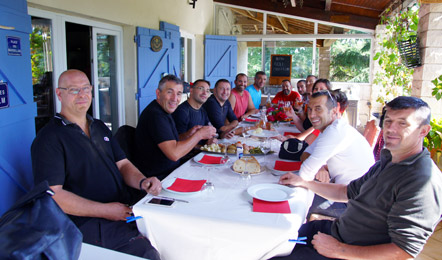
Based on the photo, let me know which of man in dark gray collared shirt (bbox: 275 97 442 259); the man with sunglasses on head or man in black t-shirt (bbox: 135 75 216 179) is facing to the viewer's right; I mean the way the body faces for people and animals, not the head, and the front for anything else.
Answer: man in black t-shirt (bbox: 135 75 216 179)

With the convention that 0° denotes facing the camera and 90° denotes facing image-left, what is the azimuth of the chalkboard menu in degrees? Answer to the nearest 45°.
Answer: approximately 0°

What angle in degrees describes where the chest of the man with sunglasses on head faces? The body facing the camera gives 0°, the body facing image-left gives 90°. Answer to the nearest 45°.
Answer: approximately 90°

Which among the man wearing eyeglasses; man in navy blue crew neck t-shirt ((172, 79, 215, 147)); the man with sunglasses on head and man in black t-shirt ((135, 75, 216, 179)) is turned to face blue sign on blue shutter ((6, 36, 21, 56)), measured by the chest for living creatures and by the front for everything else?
the man with sunglasses on head

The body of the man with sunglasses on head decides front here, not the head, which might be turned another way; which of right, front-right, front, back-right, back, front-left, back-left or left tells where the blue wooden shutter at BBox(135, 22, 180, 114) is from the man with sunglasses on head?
front-right

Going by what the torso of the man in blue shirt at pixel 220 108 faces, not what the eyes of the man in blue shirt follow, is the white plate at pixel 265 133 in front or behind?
in front

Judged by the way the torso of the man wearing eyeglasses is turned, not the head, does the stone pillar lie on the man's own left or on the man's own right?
on the man's own left

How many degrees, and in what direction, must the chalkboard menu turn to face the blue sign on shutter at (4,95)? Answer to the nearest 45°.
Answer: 0° — it already faces it

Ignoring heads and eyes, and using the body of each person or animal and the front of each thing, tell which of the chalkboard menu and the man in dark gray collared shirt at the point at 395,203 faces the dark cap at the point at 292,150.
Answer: the chalkboard menu

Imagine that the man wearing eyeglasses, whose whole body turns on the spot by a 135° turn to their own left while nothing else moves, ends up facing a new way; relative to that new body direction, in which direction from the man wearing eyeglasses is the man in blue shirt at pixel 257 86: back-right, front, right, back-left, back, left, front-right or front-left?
front-right

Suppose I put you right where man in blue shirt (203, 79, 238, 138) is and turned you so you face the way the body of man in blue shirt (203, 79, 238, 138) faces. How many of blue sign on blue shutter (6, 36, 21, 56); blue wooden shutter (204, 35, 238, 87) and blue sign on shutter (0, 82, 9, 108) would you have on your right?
2

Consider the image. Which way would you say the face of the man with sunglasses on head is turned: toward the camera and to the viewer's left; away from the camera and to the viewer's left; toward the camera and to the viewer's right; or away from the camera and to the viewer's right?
toward the camera and to the viewer's left

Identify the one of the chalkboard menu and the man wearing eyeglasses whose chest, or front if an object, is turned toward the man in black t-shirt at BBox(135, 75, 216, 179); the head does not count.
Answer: the chalkboard menu

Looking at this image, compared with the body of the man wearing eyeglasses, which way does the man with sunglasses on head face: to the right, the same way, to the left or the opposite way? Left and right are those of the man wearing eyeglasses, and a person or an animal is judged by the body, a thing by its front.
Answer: the opposite way

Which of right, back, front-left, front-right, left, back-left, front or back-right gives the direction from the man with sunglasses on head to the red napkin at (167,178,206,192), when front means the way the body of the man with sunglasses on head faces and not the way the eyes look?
front-left
